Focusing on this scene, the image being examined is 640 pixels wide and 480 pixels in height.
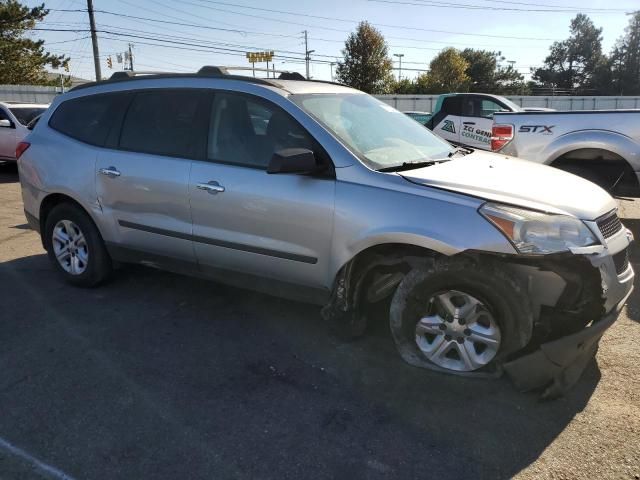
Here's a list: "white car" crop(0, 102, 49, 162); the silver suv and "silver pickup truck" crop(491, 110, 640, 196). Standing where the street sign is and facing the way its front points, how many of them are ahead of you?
3

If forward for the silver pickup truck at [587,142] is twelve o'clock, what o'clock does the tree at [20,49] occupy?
The tree is roughly at 7 o'clock from the silver pickup truck.

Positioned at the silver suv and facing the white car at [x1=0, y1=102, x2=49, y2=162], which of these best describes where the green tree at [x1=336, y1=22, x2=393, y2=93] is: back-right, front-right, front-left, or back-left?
front-right

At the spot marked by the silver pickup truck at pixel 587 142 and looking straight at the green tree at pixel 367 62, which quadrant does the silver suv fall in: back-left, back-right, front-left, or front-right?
back-left

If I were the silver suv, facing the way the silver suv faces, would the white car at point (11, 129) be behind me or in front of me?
behind

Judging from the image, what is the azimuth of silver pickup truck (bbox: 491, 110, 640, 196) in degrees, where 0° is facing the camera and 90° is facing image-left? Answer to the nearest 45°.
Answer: approximately 270°

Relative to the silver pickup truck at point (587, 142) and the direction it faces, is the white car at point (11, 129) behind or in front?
behind

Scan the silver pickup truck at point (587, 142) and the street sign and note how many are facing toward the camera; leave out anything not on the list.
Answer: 1

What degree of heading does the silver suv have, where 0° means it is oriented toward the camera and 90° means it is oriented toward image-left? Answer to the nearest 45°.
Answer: approximately 315°

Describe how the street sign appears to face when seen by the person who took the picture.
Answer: facing the viewer

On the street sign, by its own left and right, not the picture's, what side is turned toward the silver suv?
front

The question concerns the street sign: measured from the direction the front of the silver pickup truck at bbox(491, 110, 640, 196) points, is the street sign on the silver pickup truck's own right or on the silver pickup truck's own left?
on the silver pickup truck's own left
